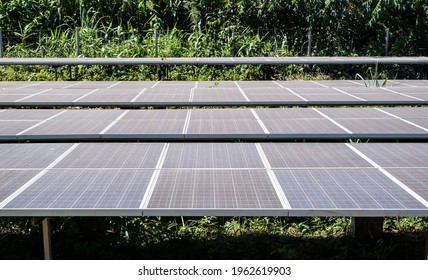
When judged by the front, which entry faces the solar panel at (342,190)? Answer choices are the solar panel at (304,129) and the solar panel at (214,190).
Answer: the solar panel at (304,129)

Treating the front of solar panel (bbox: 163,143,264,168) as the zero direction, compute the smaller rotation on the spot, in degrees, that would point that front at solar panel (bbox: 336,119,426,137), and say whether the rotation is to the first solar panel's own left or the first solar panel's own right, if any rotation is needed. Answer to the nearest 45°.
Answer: approximately 135° to the first solar panel's own left

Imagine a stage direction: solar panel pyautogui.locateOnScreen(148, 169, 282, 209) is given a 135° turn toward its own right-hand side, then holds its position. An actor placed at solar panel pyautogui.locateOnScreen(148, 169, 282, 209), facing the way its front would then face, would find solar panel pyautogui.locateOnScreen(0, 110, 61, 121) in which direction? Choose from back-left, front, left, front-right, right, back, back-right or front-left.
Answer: front

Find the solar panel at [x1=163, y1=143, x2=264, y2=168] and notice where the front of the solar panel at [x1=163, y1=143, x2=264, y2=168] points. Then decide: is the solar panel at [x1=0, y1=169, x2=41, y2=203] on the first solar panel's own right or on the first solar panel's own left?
on the first solar panel's own right

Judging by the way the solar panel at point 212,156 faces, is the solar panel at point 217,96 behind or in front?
behind

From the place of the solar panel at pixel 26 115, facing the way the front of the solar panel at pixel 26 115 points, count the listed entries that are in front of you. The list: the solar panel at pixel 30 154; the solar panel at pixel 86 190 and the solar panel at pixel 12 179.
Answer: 3

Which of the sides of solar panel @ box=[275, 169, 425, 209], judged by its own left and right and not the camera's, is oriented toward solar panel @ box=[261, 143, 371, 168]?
back

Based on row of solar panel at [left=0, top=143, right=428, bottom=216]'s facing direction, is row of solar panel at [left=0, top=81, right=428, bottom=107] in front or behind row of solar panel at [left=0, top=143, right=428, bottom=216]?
behind
